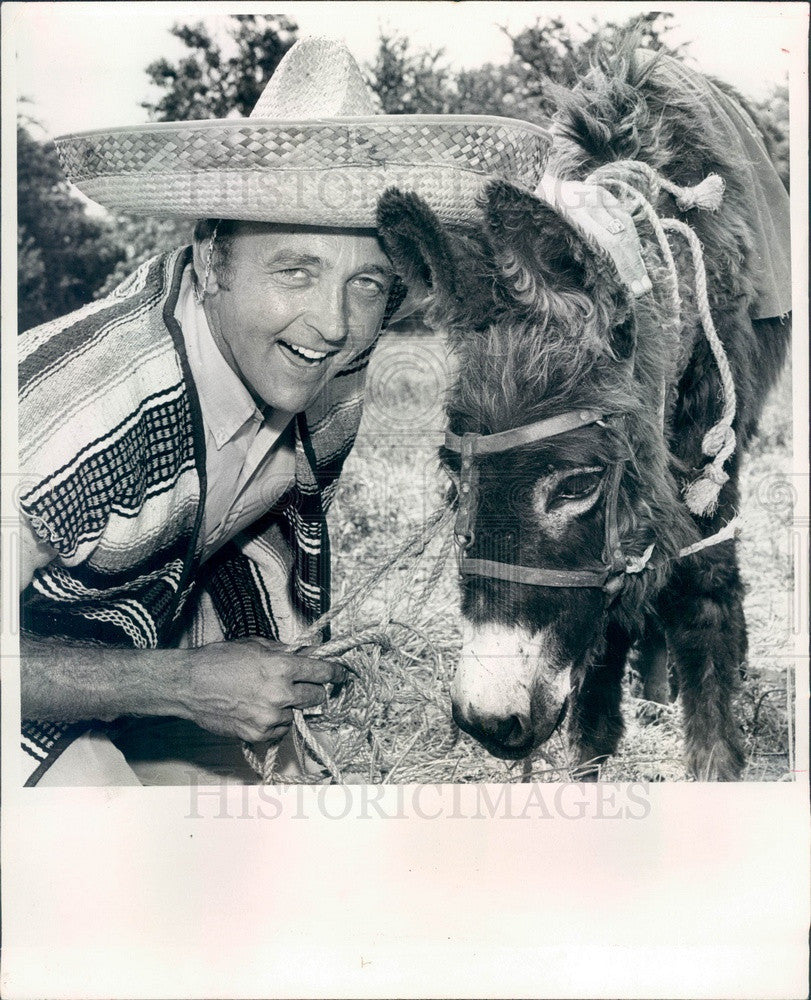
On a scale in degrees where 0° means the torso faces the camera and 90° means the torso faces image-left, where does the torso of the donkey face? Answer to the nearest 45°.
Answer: approximately 45°
